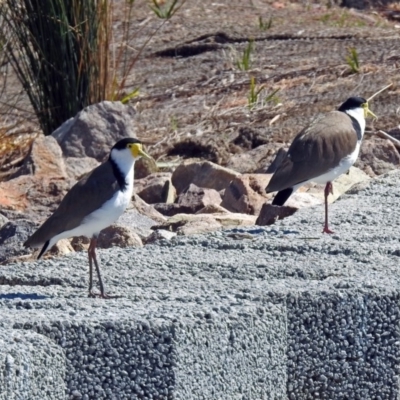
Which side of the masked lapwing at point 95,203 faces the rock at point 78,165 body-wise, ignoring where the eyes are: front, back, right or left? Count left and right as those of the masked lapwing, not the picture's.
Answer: left

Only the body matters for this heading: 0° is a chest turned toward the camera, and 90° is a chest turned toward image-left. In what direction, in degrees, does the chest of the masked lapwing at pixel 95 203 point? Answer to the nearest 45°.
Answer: approximately 270°

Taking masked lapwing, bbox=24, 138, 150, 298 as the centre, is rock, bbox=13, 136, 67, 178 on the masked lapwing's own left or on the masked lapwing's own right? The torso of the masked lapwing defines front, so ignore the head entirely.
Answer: on the masked lapwing's own left

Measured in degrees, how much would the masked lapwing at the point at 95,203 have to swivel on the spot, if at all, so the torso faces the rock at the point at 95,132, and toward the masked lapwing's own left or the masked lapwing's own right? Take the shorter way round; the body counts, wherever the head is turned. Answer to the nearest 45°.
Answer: approximately 90° to the masked lapwing's own left

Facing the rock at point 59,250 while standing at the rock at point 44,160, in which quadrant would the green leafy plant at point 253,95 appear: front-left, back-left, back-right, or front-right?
back-left

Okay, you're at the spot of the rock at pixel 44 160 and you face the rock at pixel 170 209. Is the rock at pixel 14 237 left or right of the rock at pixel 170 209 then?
right

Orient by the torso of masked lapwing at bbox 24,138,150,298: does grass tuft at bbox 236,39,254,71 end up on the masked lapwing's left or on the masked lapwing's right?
on the masked lapwing's left

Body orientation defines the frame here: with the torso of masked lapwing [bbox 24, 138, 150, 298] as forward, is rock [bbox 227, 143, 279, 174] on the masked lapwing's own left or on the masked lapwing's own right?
on the masked lapwing's own left
